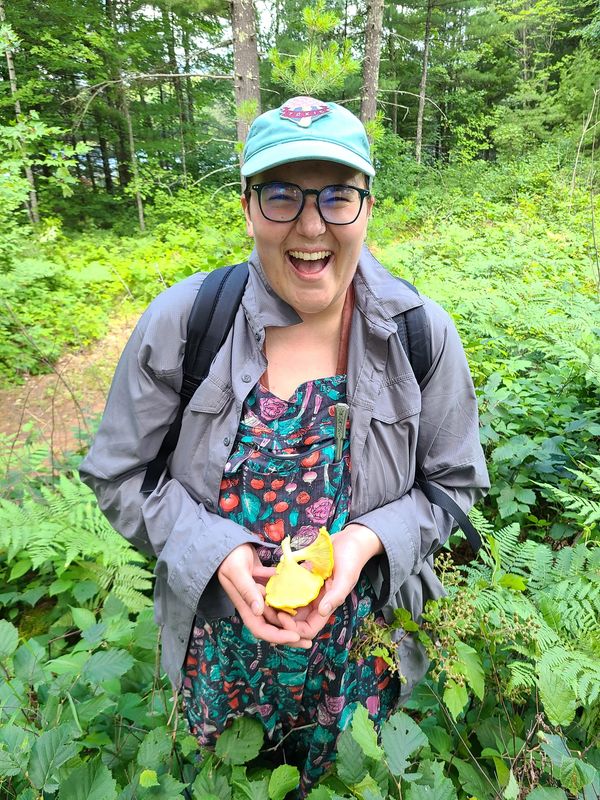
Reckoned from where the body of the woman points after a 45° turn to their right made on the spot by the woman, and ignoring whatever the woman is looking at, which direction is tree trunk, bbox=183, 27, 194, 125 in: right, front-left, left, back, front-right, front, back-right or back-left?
back-right

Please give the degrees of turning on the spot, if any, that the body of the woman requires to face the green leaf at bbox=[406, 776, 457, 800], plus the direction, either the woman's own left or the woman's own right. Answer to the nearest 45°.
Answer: approximately 45° to the woman's own left

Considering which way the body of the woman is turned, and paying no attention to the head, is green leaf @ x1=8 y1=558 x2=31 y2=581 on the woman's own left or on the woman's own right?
on the woman's own right

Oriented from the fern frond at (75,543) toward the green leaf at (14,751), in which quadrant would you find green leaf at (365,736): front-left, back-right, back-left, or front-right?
front-left

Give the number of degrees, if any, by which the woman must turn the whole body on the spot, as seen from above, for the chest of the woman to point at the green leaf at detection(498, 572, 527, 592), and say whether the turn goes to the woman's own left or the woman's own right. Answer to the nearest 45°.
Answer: approximately 90° to the woman's own left

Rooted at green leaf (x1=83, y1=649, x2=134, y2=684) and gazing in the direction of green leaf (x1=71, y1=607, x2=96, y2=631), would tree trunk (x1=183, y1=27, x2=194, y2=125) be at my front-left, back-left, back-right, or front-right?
front-right

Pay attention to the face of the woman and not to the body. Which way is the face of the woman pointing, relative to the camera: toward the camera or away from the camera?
toward the camera

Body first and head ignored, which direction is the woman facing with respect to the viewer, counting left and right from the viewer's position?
facing the viewer

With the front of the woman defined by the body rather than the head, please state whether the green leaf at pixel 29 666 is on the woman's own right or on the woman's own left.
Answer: on the woman's own right

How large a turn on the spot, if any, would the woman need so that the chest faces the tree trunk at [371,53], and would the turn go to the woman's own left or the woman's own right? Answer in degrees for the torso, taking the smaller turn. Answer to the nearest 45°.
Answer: approximately 180°

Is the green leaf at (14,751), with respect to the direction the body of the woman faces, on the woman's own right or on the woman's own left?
on the woman's own right

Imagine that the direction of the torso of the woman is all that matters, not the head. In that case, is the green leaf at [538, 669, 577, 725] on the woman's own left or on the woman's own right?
on the woman's own left

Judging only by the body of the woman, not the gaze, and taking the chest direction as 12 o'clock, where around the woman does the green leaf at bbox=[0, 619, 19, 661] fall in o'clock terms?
The green leaf is roughly at 3 o'clock from the woman.

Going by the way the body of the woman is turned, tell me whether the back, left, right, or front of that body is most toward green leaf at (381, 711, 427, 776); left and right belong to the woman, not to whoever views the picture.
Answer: front
